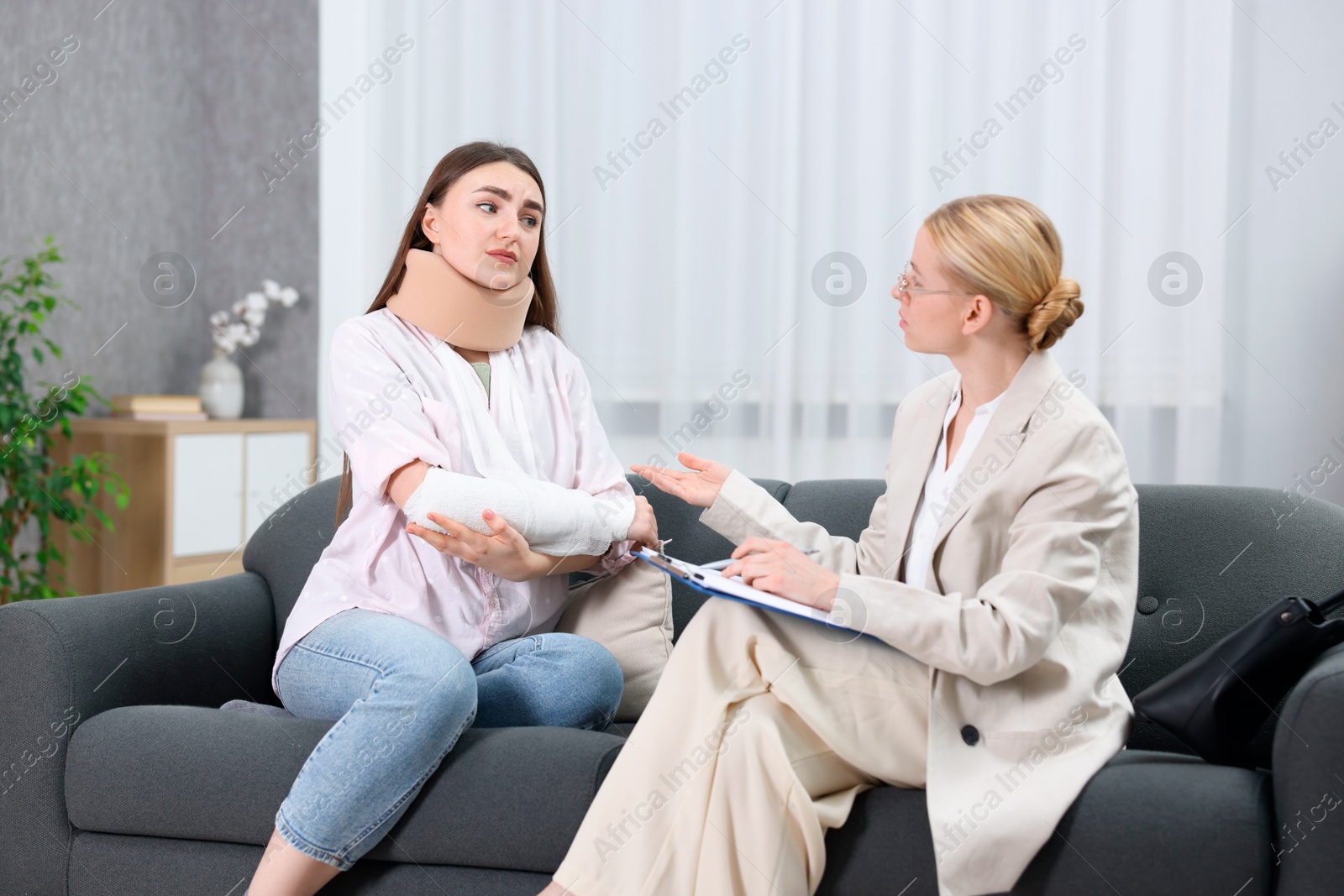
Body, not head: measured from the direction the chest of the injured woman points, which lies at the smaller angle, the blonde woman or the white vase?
the blonde woman

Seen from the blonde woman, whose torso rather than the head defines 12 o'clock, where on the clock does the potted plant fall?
The potted plant is roughly at 1 o'clock from the blonde woman.

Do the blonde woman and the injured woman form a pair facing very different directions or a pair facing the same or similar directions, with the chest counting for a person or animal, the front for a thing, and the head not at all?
very different directions

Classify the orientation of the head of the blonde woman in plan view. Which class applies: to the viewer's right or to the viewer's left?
to the viewer's left

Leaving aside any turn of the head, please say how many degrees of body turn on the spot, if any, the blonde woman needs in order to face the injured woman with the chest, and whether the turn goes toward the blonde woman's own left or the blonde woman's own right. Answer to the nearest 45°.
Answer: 0° — they already face them

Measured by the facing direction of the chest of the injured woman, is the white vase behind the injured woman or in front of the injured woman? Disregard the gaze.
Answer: behind

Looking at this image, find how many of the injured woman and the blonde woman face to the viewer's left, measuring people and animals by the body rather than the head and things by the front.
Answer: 1

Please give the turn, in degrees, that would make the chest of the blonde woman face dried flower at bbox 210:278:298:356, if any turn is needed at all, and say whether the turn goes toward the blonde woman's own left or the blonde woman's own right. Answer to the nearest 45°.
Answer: approximately 45° to the blonde woman's own right

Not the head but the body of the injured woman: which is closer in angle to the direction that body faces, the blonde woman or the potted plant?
the blonde woman

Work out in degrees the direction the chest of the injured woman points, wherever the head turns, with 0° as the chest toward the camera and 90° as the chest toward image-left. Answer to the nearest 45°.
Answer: approximately 315°

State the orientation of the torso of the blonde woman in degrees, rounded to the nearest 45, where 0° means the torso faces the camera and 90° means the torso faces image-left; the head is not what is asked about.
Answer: approximately 90°
